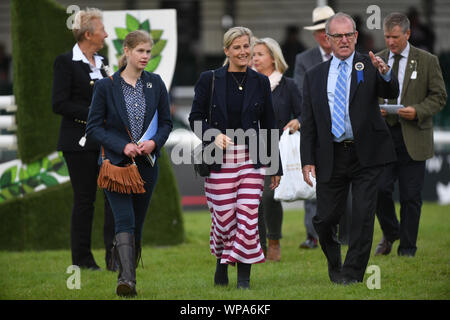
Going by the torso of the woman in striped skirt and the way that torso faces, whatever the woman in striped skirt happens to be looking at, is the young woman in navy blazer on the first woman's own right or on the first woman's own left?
on the first woman's own right

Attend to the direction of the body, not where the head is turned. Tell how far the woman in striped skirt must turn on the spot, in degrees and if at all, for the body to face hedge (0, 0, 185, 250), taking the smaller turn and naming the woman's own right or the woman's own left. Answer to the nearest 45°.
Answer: approximately 135° to the woman's own right

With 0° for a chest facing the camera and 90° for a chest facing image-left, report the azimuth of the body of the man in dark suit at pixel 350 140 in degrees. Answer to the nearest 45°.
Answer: approximately 0°

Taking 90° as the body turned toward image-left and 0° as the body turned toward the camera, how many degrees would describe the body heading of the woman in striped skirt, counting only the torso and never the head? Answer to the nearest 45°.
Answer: approximately 0°

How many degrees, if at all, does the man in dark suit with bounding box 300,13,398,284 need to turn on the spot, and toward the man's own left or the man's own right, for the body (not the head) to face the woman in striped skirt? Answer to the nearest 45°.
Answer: approximately 90° to the man's own right

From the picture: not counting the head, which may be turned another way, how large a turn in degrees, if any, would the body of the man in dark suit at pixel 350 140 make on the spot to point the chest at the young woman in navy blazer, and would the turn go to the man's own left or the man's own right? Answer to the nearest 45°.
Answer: approximately 90° to the man's own right

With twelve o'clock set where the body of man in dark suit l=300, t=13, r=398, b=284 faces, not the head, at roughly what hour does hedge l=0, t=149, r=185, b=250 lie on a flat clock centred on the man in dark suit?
The hedge is roughly at 4 o'clock from the man in dark suit.

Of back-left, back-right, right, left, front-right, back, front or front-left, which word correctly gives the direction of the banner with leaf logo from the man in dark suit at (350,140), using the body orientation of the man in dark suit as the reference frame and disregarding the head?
back-right

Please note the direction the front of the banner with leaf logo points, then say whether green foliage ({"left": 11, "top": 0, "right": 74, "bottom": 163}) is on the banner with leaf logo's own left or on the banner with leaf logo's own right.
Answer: on the banner with leaf logo's own right

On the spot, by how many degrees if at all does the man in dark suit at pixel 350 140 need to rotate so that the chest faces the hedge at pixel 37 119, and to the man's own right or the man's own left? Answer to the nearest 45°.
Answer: approximately 135° to the man's own right

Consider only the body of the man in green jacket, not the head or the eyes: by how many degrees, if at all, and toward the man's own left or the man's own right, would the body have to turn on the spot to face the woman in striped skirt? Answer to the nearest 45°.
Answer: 0° — they already face them
